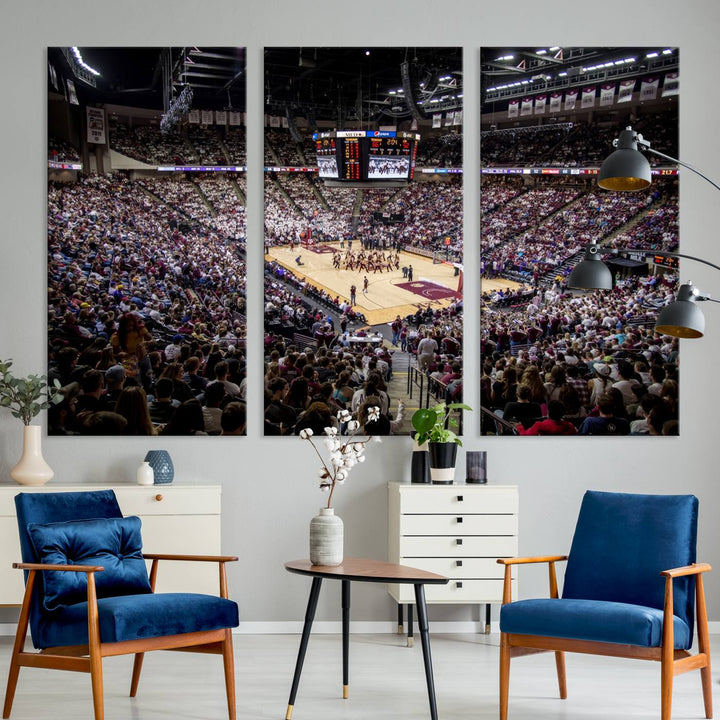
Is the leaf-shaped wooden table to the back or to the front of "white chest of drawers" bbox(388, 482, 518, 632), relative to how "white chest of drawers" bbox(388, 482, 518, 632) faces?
to the front

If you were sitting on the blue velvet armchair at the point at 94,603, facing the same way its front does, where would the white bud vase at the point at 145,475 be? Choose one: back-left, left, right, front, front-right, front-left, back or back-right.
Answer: back-left

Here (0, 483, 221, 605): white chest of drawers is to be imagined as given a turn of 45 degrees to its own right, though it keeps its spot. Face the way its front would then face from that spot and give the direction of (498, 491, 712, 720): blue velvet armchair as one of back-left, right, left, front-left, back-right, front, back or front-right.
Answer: left

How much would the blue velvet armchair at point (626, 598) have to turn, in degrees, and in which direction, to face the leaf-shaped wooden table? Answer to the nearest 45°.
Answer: approximately 45° to its right

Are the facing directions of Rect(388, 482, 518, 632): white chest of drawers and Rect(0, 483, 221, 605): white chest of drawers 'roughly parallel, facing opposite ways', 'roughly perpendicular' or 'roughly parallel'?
roughly parallel

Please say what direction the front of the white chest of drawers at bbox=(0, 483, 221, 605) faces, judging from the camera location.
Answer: facing the viewer

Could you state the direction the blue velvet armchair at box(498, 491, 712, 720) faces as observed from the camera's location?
facing the viewer and to the left of the viewer

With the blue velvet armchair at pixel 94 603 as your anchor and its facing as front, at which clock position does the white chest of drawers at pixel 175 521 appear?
The white chest of drawers is roughly at 8 o'clock from the blue velvet armchair.

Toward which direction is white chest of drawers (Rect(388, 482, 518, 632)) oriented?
toward the camera

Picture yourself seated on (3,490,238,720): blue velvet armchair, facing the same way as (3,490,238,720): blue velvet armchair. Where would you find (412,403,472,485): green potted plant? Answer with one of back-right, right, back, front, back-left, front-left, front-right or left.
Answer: left

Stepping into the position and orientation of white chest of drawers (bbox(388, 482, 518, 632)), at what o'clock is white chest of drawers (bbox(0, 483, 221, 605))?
white chest of drawers (bbox(0, 483, 221, 605)) is roughly at 3 o'clock from white chest of drawers (bbox(388, 482, 518, 632)).

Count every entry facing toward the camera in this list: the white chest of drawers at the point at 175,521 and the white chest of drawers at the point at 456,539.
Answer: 2

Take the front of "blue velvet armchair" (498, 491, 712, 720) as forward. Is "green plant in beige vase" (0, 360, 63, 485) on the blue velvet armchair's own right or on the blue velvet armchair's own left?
on the blue velvet armchair's own right

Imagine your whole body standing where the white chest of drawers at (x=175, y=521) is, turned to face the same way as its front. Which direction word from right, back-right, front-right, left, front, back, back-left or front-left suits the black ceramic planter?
left
